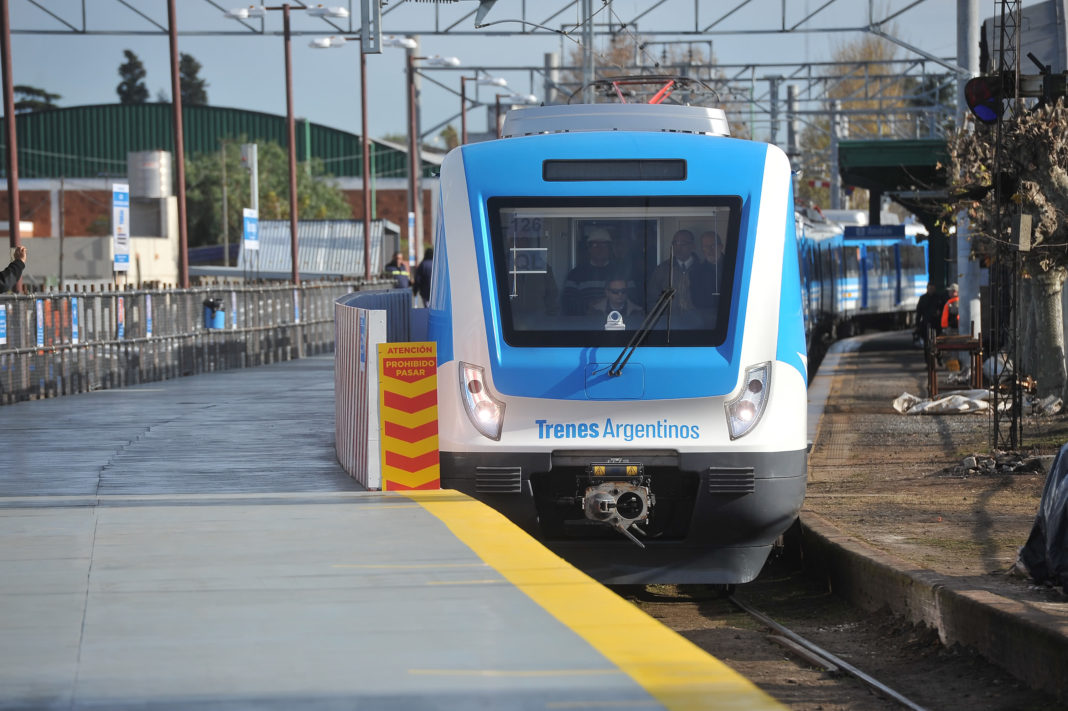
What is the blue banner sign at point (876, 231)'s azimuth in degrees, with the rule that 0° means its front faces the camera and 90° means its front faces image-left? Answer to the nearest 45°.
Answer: approximately 0°

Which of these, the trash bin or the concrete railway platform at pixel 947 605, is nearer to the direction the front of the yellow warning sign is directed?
the concrete railway platform

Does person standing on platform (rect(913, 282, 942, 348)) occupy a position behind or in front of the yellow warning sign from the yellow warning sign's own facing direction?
behind

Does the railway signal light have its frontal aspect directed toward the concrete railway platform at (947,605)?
yes

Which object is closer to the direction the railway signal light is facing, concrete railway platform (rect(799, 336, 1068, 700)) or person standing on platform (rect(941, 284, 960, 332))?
the concrete railway platform

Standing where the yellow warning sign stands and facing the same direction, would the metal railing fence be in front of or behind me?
behind

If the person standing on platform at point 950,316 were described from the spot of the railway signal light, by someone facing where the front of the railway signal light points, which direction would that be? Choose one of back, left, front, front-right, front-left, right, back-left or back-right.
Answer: back

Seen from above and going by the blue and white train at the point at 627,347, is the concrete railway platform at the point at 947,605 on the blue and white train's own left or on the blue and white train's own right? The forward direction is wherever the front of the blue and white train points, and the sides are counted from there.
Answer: on the blue and white train's own left

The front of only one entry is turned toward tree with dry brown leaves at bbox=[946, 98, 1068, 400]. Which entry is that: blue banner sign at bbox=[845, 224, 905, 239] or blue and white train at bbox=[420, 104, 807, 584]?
the blue banner sign

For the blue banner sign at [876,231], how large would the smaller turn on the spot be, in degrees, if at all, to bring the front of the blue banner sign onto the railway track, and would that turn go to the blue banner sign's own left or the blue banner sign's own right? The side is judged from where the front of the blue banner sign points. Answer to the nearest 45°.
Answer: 0° — it already faces it

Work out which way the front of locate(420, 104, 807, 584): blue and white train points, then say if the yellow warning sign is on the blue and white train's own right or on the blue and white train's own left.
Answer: on the blue and white train's own right

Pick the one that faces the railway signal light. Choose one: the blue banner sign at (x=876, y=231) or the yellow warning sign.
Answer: the blue banner sign
